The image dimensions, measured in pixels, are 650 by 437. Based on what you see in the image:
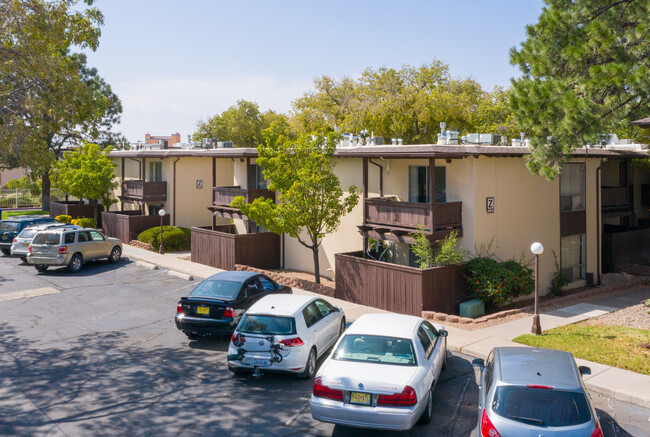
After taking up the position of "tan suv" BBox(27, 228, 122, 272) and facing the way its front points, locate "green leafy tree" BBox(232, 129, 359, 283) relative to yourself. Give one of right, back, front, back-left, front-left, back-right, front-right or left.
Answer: right

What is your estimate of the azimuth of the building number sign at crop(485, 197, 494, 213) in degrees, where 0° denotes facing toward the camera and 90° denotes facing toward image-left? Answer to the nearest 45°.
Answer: approximately 315°

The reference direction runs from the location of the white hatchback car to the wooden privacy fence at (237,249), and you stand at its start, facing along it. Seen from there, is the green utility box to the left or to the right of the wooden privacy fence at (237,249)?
right

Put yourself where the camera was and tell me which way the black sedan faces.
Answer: facing away from the viewer and to the right of the viewer

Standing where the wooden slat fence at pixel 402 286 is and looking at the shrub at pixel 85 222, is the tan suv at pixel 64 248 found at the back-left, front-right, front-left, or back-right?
front-left

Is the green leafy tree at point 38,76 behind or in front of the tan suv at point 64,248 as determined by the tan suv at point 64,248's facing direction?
behind

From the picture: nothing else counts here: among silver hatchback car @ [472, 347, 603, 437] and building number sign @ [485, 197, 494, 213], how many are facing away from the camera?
1

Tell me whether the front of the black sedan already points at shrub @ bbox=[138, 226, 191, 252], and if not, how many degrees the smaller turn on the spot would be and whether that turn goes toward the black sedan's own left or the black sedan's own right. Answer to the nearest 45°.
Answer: approximately 45° to the black sedan's own left

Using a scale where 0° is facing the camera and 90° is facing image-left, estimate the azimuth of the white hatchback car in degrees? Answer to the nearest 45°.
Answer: approximately 225°

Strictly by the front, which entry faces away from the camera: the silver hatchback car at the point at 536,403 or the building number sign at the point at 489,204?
the silver hatchback car

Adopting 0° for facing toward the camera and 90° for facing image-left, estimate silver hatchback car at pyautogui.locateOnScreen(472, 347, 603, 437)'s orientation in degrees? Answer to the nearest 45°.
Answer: approximately 180°

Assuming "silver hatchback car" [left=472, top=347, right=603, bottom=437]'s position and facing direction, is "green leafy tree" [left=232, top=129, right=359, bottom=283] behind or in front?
in front
